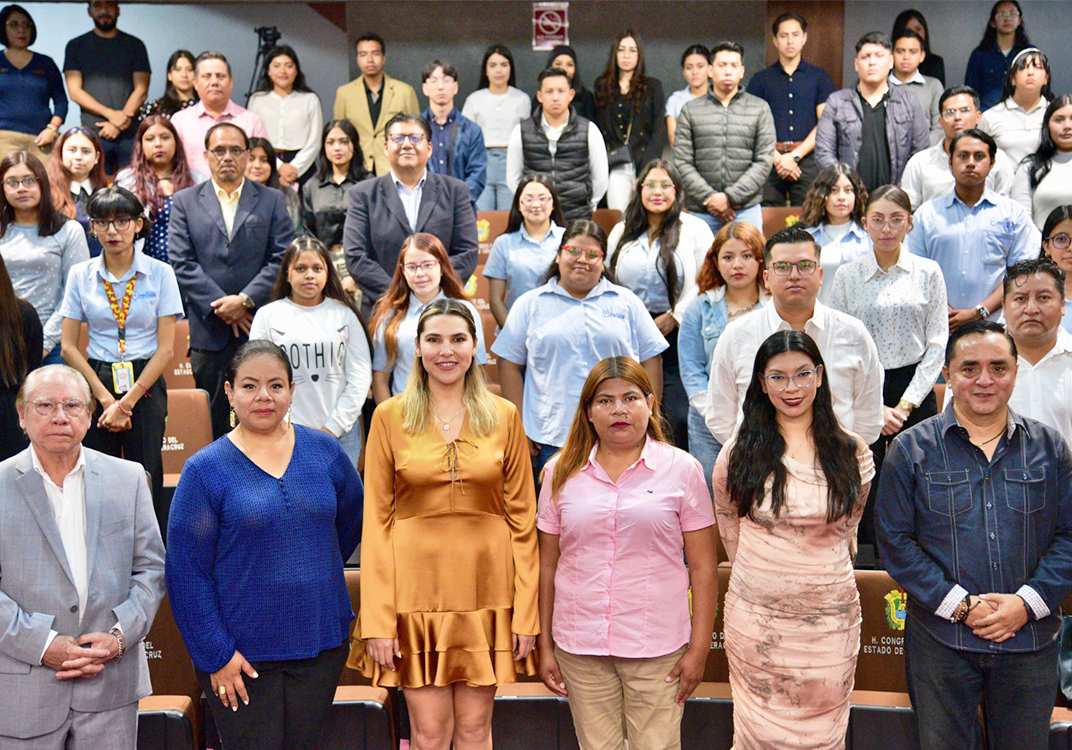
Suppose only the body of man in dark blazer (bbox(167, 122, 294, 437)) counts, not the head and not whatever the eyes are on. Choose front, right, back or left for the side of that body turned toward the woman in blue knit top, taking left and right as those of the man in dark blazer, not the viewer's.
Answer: front

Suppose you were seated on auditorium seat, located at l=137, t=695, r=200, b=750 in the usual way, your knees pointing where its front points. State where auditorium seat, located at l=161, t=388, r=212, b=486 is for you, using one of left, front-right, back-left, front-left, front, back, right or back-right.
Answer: back

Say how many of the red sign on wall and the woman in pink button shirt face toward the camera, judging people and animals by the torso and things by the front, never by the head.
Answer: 2

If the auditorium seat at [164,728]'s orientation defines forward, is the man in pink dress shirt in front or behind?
behind

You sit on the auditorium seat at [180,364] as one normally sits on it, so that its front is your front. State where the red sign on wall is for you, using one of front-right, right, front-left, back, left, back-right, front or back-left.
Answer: back-left

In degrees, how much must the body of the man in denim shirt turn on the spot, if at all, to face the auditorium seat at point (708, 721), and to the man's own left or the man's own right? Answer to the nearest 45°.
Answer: approximately 90° to the man's own right

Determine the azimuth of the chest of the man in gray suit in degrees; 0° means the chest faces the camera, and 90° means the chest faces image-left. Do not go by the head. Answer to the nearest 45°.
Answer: approximately 0°

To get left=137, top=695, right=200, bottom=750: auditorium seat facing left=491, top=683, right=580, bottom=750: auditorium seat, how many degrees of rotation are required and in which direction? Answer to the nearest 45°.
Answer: approximately 90° to its left
